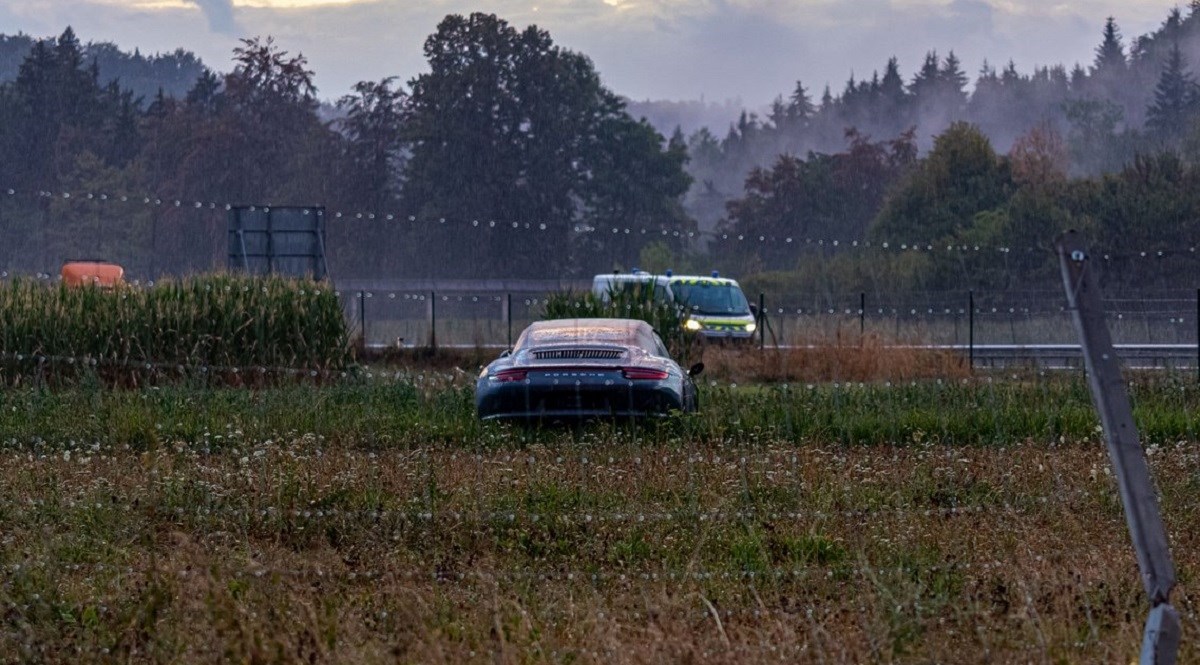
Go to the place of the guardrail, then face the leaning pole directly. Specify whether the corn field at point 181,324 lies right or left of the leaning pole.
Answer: right

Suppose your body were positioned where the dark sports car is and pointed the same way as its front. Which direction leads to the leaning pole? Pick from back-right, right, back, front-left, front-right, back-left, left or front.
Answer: back

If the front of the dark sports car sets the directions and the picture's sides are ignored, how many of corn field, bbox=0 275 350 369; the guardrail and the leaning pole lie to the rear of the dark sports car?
1

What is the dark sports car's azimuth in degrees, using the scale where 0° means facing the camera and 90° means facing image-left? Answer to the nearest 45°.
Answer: approximately 180°

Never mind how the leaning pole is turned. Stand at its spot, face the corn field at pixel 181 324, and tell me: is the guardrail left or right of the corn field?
right

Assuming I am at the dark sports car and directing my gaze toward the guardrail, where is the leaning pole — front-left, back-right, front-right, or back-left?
back-right

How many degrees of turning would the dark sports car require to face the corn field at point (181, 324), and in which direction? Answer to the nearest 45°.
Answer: approximately 45° to its left

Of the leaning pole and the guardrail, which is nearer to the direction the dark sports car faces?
the guardrail

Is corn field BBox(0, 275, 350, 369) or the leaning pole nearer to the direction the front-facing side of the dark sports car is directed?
the corn field
